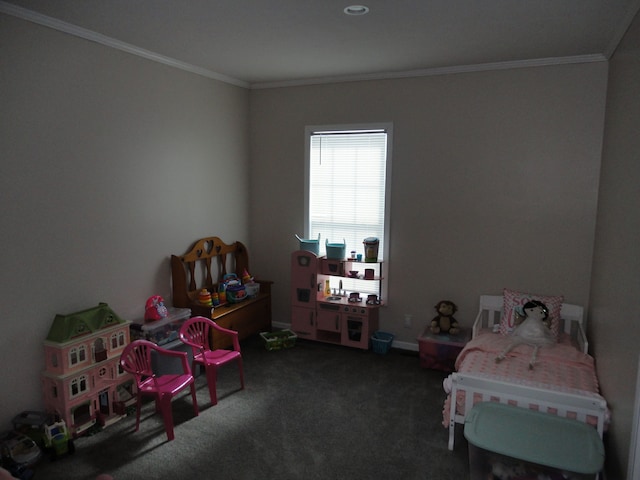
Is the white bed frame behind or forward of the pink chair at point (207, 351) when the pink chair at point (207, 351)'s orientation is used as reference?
forward

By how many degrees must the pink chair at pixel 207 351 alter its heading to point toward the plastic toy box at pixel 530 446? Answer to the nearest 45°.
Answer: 0° — it already faces it

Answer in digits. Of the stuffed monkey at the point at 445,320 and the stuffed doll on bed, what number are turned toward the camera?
2

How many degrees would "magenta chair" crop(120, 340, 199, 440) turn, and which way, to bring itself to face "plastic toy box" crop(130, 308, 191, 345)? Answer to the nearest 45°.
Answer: approximately 135° to its left

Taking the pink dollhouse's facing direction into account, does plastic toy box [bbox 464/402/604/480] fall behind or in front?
in front

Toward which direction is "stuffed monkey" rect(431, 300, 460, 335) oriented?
toward the camera

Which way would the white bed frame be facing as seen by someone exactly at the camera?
facing the viewer

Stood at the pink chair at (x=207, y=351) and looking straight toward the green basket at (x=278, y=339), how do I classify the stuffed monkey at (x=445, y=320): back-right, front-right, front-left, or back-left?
front-right

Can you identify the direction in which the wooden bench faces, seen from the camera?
facing the viewer and to the right of the viewer

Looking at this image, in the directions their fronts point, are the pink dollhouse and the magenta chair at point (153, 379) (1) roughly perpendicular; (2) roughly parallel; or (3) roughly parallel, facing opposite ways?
roughly parallel

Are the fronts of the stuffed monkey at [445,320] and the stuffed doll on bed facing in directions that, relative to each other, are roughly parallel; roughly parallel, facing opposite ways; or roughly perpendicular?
roughly parallel
